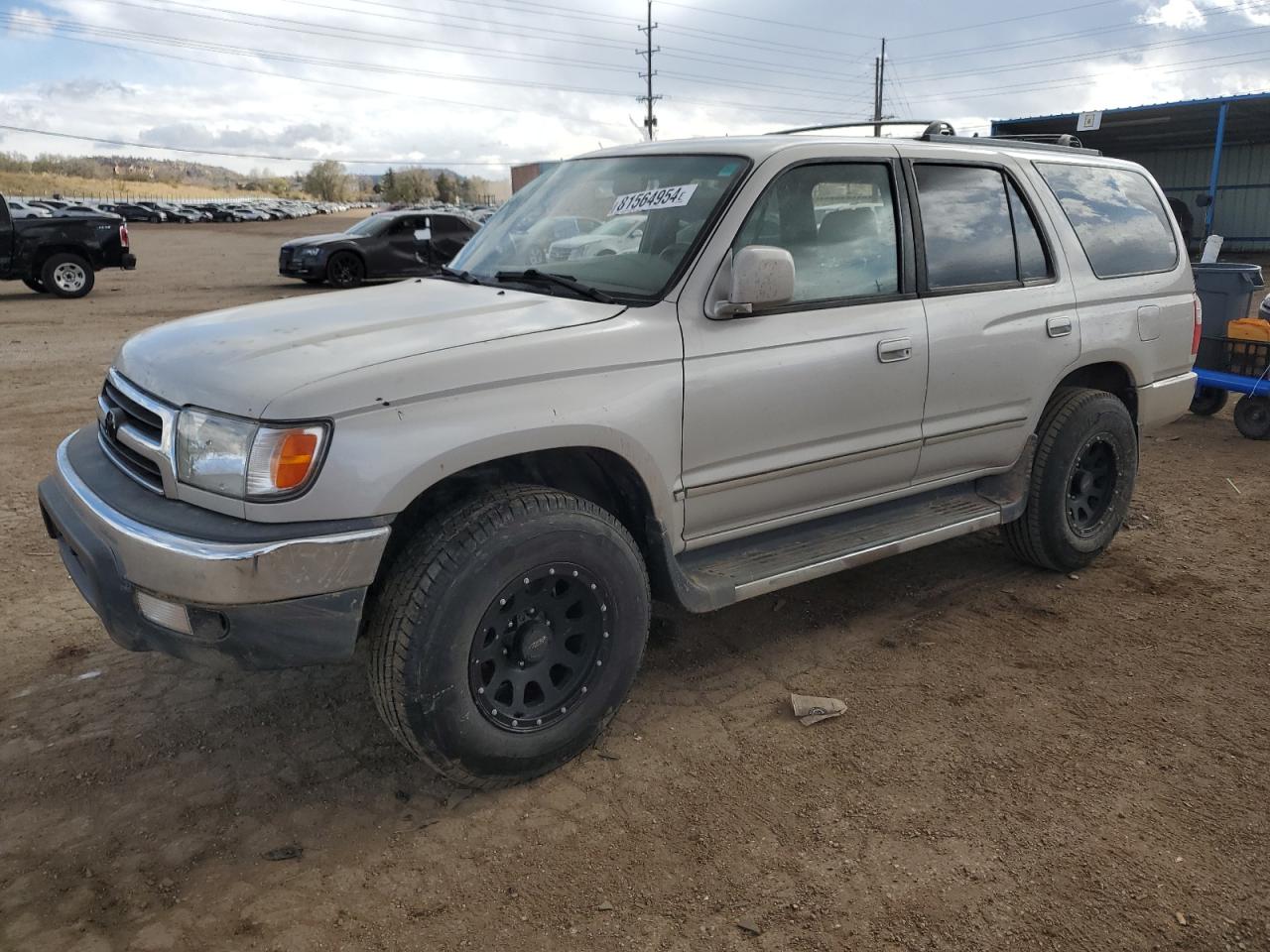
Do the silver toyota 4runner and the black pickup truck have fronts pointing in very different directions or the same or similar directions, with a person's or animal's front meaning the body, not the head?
same or similar directions

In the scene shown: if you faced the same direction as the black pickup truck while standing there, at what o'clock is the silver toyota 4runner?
The silver toyota 4runner is roughly at 9 o'clock from the black pickup truck.

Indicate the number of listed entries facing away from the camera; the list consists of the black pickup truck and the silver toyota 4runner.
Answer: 0

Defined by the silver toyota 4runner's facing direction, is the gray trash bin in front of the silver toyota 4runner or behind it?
behind

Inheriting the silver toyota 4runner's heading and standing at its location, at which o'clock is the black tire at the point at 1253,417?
The black tire is roughly at 6 o'clock from the silver toyota 4runner.

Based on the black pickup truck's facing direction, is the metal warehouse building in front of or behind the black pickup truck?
behind

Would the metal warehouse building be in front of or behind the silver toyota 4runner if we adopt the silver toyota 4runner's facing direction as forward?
behind

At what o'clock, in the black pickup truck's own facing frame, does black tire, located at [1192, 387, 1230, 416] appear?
The black tire is roughly at 8 o'clock from the black pickup truck.

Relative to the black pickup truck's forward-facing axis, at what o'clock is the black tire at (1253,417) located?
The black tire is roughly at 8 o'clock from the black pickup truck.

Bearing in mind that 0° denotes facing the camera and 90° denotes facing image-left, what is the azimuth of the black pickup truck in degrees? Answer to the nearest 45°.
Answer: approximately 90°

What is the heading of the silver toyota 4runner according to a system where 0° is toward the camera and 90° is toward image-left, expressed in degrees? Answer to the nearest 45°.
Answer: approximately 45°

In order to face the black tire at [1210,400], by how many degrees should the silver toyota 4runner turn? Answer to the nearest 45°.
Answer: approximately 180°
